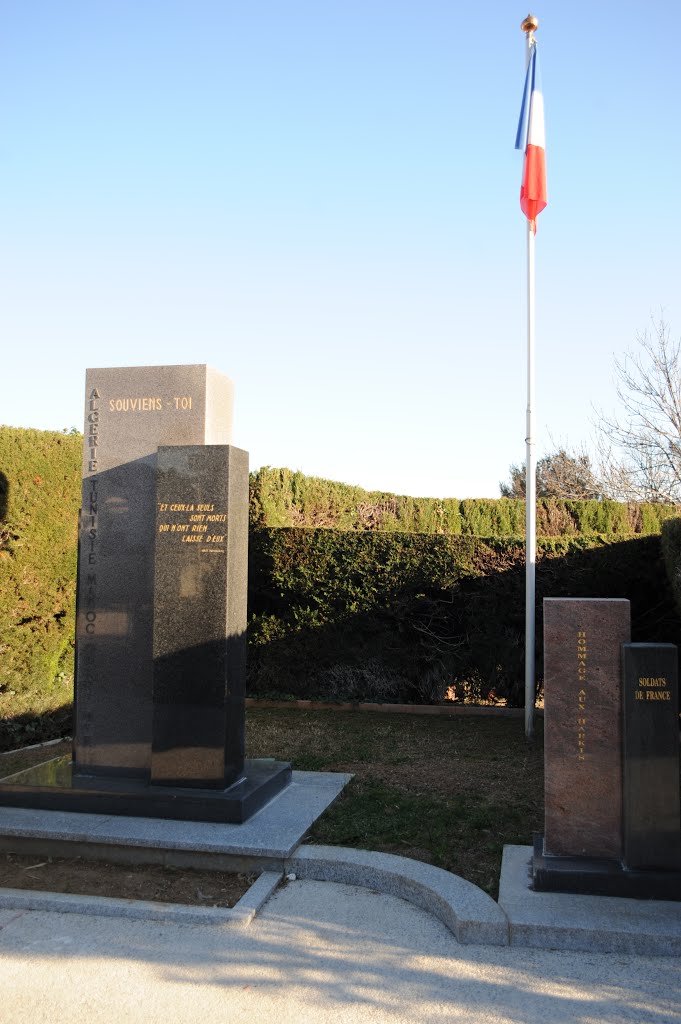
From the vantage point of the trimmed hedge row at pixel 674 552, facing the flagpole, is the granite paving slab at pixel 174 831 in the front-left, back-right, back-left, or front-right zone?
front-left

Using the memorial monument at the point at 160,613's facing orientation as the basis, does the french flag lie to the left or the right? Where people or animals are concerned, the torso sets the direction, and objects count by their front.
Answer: on its left

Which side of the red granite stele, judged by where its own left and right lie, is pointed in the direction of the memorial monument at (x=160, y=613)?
right

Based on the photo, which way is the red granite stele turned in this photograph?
toward the camera

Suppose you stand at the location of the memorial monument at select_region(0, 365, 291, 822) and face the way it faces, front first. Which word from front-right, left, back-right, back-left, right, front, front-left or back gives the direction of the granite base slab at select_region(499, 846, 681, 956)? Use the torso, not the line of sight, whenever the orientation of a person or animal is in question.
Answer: front-left

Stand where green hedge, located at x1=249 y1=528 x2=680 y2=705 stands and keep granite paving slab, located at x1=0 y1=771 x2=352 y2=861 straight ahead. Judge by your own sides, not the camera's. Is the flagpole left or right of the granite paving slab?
left

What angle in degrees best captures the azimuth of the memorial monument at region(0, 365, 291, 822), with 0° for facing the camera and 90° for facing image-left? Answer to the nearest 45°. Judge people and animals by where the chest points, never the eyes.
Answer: approximately 0°

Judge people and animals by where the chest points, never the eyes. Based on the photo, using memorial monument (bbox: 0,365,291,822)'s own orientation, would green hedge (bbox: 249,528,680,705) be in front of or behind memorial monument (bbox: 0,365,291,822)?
behind

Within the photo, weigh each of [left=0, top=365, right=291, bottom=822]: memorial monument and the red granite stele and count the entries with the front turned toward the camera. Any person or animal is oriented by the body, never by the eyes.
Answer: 2

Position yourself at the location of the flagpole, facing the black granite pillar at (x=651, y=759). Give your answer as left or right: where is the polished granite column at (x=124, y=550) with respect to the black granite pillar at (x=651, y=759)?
right
